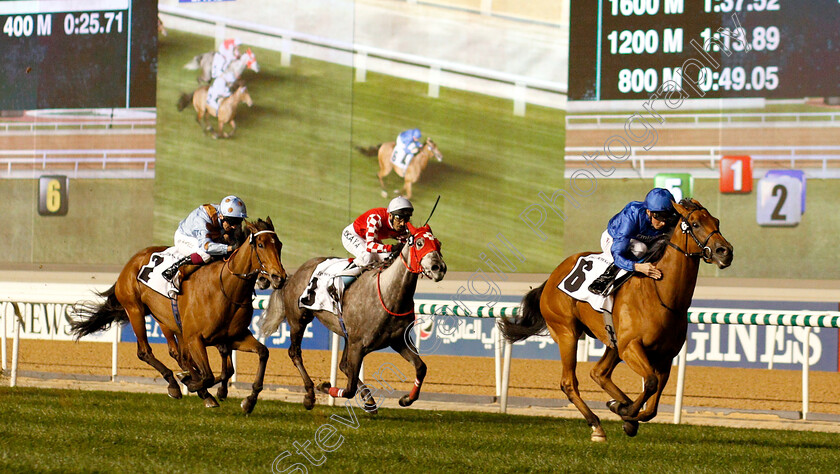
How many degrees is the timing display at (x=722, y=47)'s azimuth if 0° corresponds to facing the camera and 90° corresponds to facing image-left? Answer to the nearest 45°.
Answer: approximately 0°

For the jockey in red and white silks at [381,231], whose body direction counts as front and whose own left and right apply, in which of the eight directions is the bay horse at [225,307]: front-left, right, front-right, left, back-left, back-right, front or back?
back-right

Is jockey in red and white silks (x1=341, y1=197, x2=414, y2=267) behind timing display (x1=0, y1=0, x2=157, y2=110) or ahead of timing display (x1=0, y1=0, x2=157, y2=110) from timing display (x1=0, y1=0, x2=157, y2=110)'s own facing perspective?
ahead

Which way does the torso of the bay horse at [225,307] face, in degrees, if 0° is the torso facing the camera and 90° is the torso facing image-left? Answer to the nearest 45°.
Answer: approximately 315°

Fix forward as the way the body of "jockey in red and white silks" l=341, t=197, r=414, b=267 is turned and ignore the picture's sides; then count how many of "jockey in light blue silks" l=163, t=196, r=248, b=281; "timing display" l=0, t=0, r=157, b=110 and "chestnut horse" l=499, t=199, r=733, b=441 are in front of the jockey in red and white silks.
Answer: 1

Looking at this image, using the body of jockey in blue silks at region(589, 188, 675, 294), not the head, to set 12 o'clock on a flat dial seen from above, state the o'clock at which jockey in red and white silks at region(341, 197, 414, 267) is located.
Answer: The jockey in red and white silks is roughly at 5 o'clock from the jockey in blue silks.

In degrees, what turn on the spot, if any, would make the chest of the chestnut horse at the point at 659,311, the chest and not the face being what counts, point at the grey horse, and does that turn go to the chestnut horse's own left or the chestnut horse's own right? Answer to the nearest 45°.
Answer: approximately 135° to the chestnut horse's own right

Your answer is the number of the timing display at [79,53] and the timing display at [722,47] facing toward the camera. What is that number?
2
